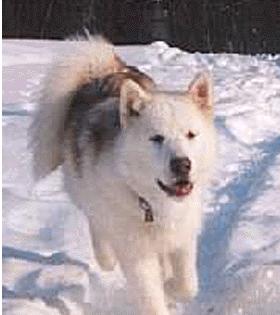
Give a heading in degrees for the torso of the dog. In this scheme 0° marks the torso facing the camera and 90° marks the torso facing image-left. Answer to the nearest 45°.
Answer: approximately 315°
